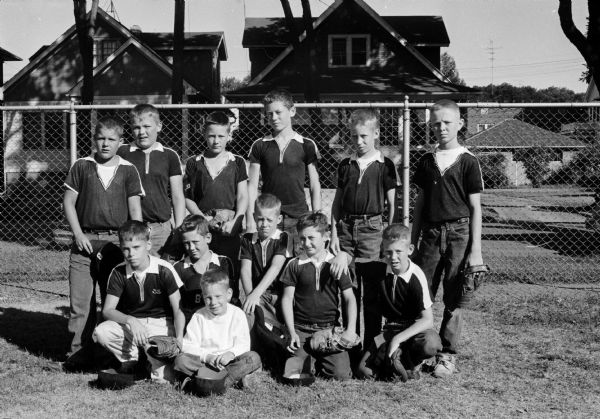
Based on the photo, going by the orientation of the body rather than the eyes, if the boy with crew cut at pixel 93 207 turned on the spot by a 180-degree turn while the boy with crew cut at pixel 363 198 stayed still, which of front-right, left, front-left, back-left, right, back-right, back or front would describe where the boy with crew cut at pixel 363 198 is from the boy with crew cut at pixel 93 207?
right

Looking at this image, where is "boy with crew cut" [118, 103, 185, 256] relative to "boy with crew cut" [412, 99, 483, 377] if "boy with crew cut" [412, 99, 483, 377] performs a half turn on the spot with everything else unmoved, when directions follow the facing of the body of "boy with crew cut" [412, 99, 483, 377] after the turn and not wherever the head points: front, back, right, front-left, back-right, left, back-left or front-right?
left

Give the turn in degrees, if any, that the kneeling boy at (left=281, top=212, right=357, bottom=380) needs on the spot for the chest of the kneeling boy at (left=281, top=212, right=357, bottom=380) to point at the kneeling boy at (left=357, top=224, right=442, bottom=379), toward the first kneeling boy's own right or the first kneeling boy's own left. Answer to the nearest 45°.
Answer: approximately 90° to the first kneeling boy's own left

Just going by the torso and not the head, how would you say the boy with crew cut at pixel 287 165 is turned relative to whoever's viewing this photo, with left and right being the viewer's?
facing the viewer

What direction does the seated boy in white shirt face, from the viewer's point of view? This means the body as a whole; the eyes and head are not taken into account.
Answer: toward the camera

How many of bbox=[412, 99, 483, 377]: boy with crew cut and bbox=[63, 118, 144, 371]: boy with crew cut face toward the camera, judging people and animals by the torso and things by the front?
2

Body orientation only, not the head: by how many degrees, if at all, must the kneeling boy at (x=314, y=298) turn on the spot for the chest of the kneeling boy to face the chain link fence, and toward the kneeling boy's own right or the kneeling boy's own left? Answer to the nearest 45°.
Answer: approximately 180°

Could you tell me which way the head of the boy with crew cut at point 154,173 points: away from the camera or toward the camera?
toward the camera

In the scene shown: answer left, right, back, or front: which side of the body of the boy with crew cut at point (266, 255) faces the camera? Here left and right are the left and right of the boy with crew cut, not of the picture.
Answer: front

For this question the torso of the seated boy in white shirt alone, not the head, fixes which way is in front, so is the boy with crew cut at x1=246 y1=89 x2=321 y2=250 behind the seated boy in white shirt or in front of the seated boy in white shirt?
behind
